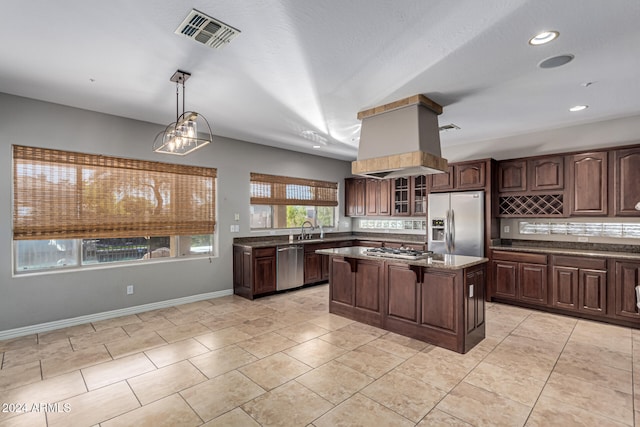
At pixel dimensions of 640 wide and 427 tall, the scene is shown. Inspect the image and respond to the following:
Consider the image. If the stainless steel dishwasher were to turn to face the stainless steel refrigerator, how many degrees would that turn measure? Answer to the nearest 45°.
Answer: approximately 45° to its left

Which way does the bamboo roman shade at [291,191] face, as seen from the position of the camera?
facing the viewer and to the right of the viewer

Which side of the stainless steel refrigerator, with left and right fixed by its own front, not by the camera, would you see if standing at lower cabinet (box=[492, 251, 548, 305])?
left

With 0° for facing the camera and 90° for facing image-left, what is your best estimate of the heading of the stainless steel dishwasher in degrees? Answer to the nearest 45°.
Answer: approximately 315°

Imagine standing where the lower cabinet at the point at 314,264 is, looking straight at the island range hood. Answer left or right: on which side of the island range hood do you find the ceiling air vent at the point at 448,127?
left

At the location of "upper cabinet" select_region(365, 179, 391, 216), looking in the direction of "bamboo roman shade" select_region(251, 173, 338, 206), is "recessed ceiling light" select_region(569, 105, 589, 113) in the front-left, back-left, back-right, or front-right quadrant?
back-left

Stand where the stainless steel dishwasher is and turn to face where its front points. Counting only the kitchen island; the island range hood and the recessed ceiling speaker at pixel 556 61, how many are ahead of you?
3

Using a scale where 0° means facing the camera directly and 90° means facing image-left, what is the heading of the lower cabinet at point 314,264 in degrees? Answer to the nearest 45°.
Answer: approximately 315°

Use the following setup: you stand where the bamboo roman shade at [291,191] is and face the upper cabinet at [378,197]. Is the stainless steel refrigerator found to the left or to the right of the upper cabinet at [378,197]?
right

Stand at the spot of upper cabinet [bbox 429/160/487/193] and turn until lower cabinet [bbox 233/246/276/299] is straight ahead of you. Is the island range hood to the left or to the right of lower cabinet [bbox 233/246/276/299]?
left

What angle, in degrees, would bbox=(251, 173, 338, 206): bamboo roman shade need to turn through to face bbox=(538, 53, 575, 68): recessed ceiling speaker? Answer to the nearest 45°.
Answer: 0° — it already faces it

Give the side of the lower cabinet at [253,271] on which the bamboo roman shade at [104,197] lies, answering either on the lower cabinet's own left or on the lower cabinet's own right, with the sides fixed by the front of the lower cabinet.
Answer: on the lower cabinet's own right
